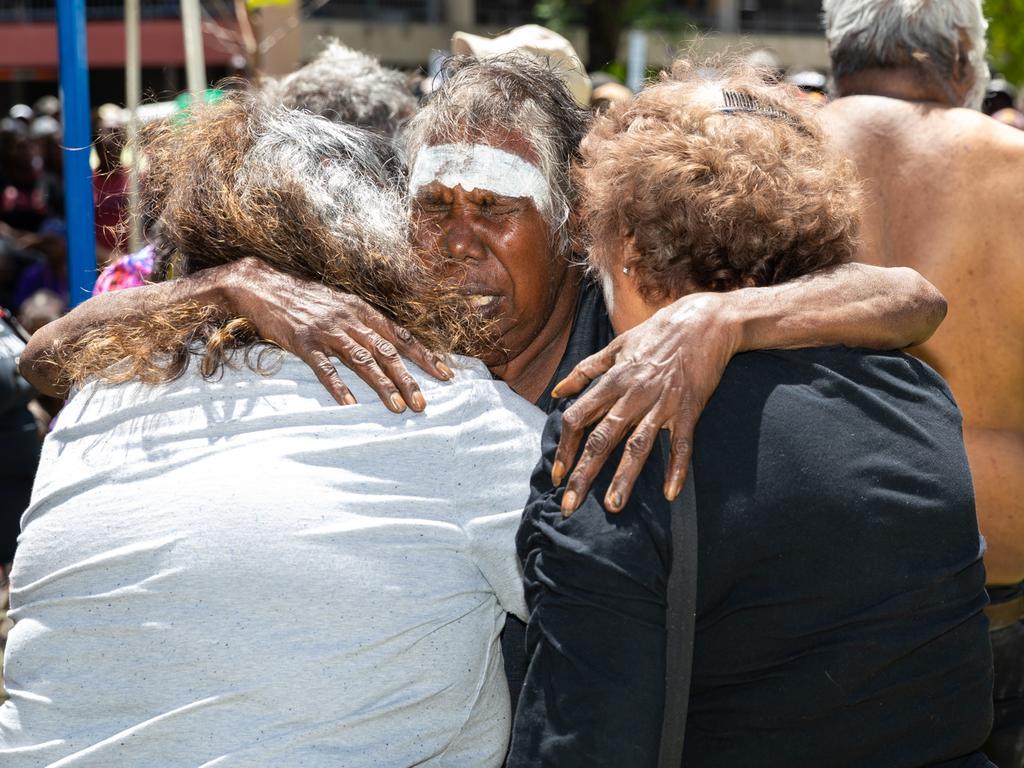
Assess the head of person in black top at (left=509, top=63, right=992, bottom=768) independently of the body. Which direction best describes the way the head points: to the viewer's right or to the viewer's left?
to the viewer's left

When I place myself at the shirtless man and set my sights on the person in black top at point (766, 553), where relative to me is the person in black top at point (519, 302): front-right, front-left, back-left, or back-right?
front-right

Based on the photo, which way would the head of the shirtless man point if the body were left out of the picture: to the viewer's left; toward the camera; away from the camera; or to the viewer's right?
away from the camera

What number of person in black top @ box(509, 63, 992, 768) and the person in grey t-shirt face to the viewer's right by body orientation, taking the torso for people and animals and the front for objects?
0

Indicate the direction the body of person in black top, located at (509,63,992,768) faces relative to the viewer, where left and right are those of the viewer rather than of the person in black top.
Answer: facing away from the viewer and to the left of the viewer

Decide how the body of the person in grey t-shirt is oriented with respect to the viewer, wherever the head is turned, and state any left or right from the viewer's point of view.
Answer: facing away from the viewer

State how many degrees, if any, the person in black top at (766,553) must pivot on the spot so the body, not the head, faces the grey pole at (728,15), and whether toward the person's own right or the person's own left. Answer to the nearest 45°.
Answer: approximately 45° to the person's own right

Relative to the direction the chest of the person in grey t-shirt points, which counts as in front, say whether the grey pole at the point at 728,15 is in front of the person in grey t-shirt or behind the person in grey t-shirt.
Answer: in front

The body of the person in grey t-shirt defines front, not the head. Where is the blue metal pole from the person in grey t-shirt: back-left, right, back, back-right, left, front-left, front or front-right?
front

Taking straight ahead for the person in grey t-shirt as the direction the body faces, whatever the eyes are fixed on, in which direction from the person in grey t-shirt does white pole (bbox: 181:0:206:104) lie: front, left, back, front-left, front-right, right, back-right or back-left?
front

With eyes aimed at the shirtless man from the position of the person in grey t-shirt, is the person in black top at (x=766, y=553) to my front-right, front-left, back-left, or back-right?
front-right
